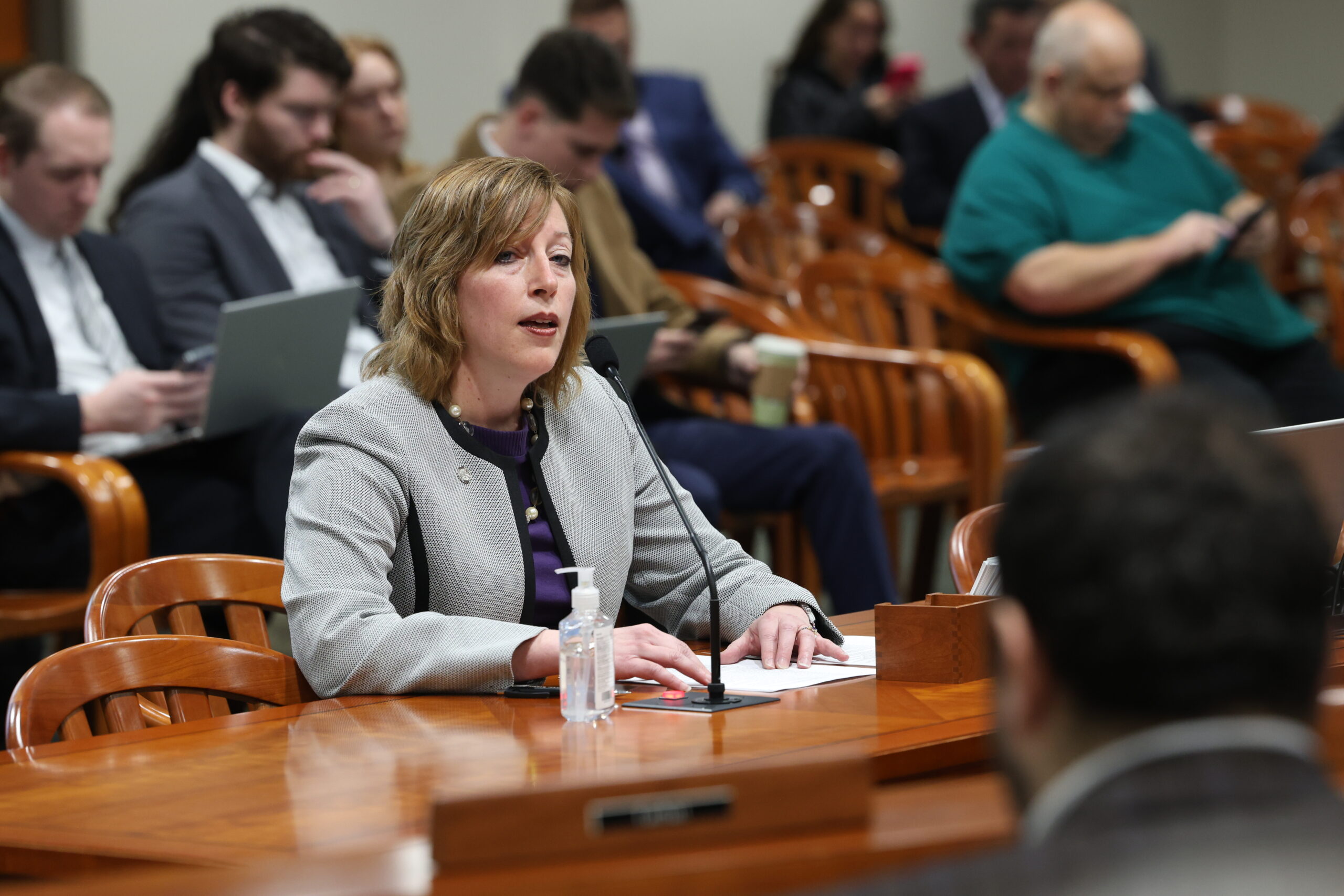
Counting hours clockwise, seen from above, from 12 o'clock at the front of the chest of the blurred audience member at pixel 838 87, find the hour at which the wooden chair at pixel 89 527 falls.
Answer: The wooden chair is roughly at 2 o'clock from the blurred audience member.

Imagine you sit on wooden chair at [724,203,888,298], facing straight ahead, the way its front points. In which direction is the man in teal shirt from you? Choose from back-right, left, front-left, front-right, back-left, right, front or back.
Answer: front

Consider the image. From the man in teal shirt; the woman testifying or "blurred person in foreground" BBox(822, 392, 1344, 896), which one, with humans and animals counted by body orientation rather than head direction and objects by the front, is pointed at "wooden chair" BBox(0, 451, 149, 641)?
the blurred person in foreground

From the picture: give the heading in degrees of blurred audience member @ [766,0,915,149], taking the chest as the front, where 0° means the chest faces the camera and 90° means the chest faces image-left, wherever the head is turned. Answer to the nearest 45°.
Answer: approximately 315°

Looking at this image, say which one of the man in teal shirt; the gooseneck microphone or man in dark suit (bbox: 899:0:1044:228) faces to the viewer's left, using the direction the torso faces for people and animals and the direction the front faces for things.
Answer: the gooseneck microphone

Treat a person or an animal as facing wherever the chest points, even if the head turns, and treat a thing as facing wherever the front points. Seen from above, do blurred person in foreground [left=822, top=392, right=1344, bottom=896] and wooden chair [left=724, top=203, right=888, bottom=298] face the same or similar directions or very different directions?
very different directions

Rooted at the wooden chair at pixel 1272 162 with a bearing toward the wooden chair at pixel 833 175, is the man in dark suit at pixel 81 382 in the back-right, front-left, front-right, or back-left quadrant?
front-left

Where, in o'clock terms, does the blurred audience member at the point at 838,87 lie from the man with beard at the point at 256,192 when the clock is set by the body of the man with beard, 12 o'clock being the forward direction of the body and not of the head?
The blurred audience member is roughly at 9 o'clock from the man with beard.

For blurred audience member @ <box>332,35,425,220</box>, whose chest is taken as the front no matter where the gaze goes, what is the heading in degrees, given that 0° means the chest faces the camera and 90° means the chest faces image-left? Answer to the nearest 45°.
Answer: approximately 315°

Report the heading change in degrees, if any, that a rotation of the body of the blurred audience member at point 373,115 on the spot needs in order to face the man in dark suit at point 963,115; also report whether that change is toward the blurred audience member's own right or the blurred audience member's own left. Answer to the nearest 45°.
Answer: approximately 90° to the blurred audience member's own left

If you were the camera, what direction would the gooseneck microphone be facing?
facing to the left of the viewer

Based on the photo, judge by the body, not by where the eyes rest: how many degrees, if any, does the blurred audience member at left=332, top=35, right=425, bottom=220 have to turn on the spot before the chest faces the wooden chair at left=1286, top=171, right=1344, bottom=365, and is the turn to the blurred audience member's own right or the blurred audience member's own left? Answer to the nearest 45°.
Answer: approximately 45° to the blurred audience member's own left

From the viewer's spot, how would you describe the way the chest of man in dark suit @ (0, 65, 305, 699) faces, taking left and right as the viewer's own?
facing the viewer and to the right of the viewer

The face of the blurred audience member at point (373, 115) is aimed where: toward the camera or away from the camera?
toward the camera

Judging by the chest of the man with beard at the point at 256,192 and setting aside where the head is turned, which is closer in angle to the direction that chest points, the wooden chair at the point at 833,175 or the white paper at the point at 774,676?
the white paper

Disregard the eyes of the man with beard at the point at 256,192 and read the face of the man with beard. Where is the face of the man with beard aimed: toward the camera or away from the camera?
toward the camera

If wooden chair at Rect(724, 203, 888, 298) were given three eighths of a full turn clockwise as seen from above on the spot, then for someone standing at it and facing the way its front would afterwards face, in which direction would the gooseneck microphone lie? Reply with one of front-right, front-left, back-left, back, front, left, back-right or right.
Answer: left

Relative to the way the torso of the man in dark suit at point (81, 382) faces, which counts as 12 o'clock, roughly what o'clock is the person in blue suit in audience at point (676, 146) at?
The person in blue suit in audience is roughly at 9 o'clock from the man in dark suit.

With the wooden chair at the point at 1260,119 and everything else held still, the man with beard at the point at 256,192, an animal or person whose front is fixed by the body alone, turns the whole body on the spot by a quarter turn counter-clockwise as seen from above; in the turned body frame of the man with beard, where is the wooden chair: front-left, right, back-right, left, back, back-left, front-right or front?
front

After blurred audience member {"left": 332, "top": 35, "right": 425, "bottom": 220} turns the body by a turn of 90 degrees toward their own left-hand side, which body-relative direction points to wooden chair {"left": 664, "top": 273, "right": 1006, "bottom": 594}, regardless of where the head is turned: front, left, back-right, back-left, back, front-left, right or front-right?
right
